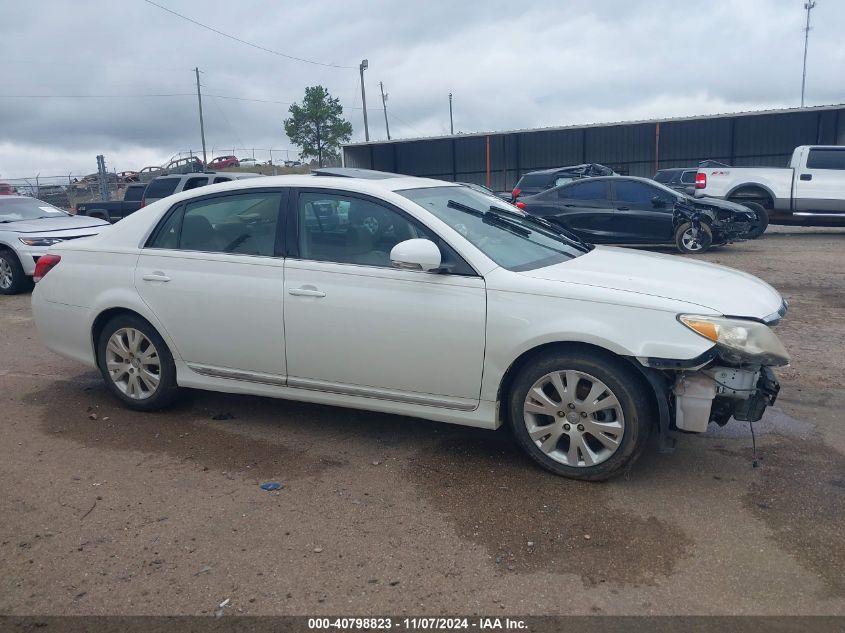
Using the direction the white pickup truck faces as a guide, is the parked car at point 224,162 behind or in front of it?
behind

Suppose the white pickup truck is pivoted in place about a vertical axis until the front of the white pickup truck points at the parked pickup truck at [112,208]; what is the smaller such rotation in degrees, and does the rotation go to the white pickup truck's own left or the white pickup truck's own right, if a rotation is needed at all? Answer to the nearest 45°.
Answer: approximately 180°

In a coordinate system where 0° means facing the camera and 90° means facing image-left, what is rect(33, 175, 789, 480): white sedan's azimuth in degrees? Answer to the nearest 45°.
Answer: approximately 315°

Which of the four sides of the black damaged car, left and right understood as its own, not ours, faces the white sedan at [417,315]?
right

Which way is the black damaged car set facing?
to the viewer's right

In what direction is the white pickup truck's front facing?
to the viewer's right

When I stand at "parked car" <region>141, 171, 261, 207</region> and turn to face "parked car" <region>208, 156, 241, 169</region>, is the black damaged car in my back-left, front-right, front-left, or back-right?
back-right

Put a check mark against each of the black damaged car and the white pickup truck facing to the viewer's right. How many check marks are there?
2
